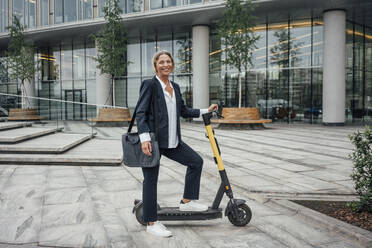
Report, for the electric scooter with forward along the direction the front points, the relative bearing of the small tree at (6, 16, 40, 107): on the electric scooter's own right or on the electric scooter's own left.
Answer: on the electric scooter's own left

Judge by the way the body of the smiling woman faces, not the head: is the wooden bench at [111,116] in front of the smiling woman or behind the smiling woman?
behind

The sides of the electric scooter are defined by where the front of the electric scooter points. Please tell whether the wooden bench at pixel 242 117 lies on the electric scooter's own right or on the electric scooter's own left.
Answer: on the electric scooter's own left

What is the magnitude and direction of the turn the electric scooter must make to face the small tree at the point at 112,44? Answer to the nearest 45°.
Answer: approximately 90° to its left

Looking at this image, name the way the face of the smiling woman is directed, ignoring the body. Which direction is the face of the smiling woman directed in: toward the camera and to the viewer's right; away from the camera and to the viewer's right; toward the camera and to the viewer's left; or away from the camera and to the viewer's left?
toward the camera and to the viewer's right

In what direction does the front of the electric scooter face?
to the viewer's right

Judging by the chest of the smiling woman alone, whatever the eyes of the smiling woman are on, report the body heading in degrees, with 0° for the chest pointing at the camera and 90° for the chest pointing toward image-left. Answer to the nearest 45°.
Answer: approximately 315°

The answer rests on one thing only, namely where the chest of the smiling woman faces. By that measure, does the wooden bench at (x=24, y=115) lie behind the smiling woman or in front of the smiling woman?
behind

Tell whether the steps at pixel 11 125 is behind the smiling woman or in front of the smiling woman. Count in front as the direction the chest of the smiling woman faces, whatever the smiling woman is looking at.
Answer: behind
